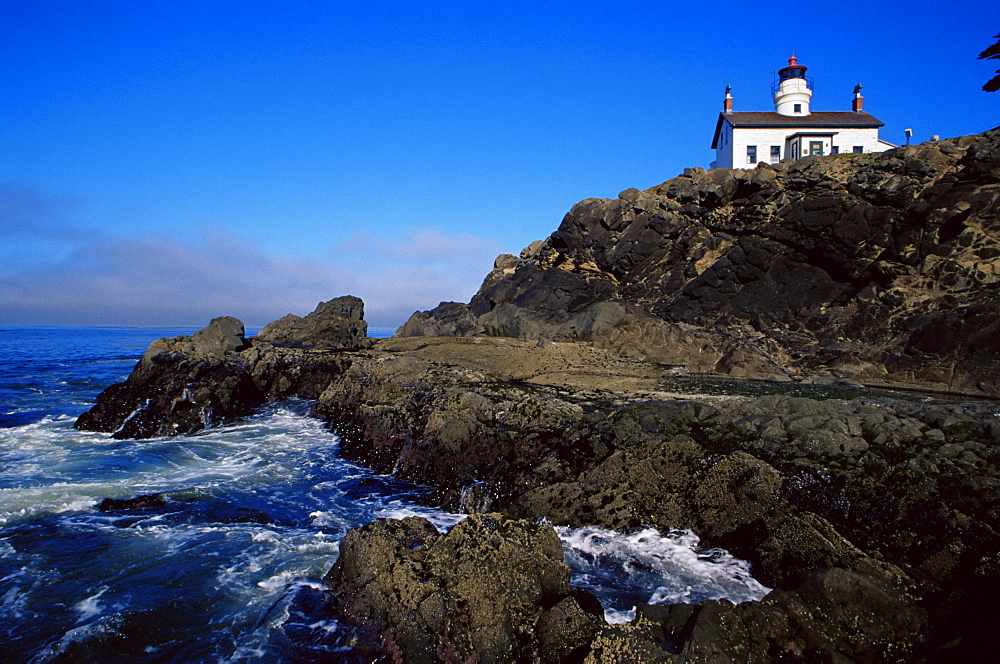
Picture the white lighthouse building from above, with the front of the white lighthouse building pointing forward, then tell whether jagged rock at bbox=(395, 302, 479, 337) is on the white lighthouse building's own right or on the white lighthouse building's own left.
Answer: on the white lighthouse building's own right

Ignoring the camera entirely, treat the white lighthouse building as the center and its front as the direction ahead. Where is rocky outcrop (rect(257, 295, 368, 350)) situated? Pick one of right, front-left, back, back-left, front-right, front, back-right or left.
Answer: front-right

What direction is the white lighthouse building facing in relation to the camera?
toward the camera

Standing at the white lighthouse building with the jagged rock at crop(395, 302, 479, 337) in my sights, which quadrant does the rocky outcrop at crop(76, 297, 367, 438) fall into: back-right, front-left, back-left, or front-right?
front-left

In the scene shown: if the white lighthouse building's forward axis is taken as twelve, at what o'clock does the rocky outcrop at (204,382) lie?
The rocky outcrop is roughly at 1 o'clock from the white lighthouse building.

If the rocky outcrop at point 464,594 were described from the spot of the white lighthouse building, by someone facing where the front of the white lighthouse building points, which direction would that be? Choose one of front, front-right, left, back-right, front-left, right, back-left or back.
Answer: front

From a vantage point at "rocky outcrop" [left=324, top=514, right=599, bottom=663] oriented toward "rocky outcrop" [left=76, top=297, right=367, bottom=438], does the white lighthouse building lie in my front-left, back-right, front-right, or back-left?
front-right

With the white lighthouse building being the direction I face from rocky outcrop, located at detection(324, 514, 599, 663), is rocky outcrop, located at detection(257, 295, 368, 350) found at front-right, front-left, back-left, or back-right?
front-left
